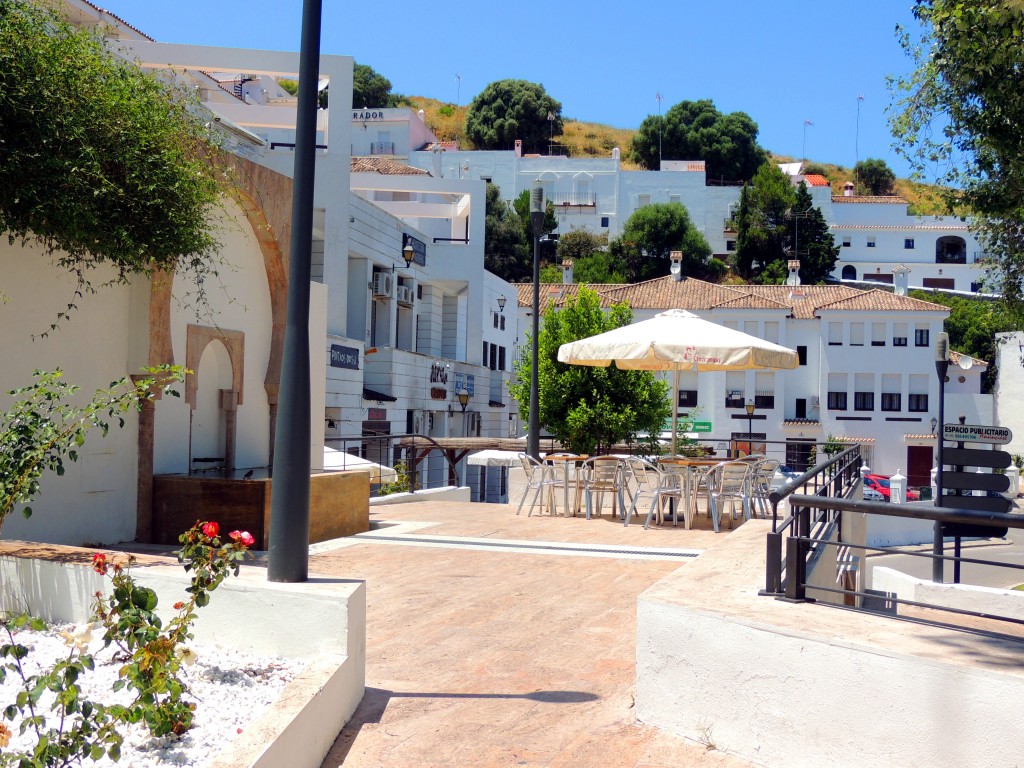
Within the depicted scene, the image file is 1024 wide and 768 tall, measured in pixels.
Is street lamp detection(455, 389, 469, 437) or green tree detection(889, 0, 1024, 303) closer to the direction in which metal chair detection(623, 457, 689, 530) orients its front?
the green tree

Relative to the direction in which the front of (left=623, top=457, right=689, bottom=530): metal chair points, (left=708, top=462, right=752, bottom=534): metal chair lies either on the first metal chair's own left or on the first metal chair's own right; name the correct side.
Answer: on the first metal chair's own right

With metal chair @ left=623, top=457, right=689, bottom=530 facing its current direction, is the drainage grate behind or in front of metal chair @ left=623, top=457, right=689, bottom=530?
behind

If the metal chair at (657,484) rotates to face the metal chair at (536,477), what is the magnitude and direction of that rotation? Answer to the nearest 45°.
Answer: approximately 90° to its left

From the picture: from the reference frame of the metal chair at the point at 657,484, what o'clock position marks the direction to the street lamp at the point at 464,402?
The street lamp is roughly at 10 o'clock from the metal chair.

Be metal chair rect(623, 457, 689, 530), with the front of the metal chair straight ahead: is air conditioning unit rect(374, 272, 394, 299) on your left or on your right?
on your left

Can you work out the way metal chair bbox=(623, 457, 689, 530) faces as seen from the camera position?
facing away from the viewer and to the right of the viewer

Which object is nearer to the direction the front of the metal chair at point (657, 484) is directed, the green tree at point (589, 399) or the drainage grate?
the green tree
